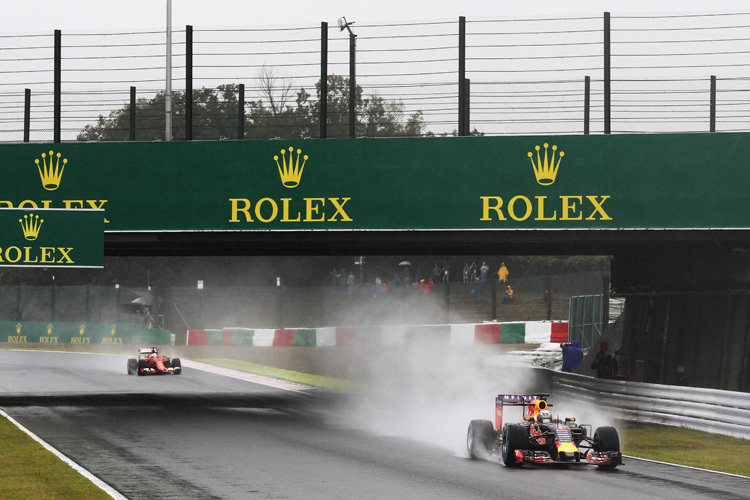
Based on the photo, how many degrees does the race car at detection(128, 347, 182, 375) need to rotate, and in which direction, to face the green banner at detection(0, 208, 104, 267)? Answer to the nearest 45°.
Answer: approximately 45° to its right

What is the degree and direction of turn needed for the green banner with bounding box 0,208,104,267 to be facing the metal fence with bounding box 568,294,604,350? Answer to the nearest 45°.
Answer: approximately 135° to its left

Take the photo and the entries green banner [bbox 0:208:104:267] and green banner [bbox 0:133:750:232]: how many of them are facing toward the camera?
2

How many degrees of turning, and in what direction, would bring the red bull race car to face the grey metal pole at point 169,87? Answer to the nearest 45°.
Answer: approximately 180°

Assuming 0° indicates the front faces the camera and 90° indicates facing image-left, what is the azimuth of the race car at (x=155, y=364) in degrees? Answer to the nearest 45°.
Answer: approximately 315°

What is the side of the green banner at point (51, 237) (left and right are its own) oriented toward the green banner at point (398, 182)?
left
